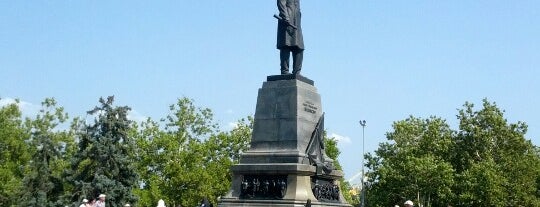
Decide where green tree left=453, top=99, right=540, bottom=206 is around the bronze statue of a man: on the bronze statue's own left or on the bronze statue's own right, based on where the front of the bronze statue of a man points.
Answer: on the bronze statue's own left

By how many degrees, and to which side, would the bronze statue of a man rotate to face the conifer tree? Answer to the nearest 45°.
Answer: approximately 180°

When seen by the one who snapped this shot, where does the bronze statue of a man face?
facing the viewer and to the right of the viewer

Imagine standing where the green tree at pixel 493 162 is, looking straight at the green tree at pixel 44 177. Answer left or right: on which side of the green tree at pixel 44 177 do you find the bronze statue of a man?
left

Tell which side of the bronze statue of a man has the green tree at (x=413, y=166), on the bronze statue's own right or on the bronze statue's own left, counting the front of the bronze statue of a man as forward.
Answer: on the bronze statue's own left

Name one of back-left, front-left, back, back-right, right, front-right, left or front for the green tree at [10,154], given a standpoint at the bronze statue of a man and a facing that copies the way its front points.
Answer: back

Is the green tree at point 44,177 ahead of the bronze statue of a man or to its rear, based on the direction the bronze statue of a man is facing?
to the rear
